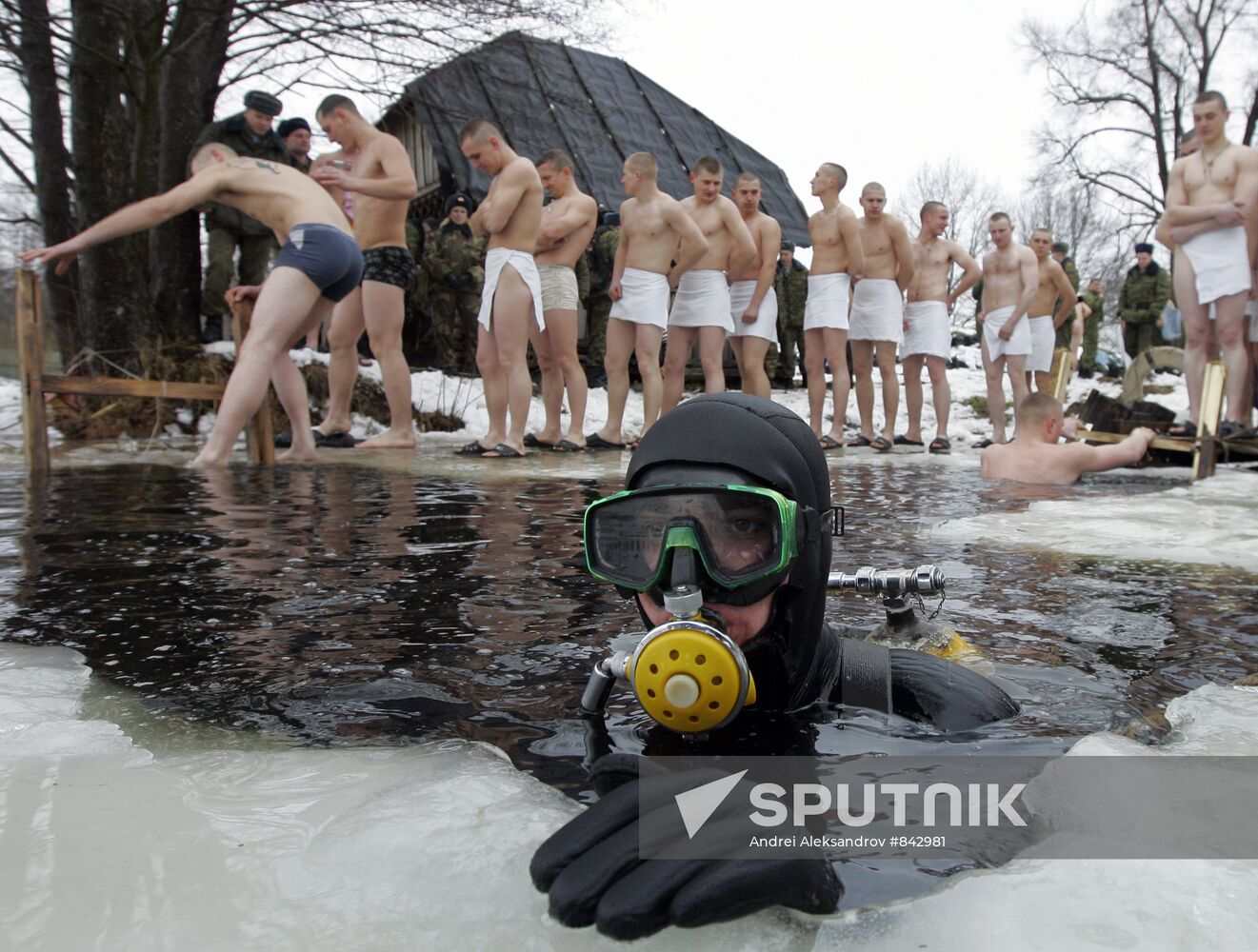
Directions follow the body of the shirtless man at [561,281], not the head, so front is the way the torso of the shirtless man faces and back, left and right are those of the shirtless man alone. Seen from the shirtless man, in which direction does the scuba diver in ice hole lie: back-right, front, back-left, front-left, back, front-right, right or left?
front-left

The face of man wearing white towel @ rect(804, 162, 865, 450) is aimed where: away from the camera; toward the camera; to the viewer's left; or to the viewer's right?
to the viewer's left

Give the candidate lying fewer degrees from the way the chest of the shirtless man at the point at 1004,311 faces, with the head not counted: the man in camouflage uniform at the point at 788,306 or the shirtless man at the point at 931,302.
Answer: the shirtless man

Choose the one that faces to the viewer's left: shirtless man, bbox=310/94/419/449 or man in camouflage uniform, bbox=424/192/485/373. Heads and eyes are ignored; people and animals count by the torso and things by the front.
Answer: the shirtless man

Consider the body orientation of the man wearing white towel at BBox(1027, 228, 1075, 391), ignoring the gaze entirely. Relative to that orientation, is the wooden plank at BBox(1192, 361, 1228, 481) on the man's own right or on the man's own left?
on the man's own left

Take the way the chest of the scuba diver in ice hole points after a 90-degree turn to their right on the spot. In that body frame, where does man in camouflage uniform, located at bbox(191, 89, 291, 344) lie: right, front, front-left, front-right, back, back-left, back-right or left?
front

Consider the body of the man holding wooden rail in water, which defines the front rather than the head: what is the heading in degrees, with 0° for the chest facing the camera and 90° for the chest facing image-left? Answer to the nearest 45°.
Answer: approximately 180°

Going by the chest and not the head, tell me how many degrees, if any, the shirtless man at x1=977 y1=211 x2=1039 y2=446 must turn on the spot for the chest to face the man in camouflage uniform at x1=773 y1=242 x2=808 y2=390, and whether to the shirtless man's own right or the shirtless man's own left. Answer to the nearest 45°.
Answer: approximately 90° to the shirtless man's own right

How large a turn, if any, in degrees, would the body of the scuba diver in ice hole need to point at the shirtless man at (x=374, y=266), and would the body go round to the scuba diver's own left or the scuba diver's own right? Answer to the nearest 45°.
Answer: approximately 90° to the scuba diver's own right

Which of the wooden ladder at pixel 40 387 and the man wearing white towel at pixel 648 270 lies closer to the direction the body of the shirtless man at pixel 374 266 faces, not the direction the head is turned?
the wooden ladder

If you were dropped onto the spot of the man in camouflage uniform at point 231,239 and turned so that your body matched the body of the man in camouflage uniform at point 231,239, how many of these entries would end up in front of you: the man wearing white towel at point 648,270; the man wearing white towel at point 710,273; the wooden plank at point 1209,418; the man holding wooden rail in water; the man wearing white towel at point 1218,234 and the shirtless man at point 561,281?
6

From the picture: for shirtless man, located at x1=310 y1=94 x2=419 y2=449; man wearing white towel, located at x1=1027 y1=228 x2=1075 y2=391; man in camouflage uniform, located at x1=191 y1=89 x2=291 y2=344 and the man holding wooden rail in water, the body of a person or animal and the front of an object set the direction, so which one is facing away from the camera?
the man holding wooden rail in water

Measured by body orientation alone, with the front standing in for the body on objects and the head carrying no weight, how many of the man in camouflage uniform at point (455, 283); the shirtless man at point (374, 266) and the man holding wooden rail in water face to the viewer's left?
1

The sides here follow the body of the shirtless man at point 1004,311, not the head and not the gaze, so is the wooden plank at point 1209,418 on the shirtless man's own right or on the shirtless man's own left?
on the shirtless man's own left

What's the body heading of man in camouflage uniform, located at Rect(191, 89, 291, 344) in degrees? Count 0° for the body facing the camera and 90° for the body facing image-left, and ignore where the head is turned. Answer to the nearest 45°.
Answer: approximately 315°

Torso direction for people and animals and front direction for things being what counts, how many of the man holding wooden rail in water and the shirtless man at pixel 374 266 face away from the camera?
1

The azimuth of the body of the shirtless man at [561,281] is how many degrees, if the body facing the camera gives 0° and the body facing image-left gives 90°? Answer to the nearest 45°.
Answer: approximately 45°
